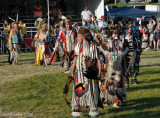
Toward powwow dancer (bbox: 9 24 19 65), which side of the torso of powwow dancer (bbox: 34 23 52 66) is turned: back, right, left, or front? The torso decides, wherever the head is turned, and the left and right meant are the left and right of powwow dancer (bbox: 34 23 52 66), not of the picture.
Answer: right

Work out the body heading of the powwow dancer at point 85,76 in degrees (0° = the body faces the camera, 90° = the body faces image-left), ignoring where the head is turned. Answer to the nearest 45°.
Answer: approximately 45°

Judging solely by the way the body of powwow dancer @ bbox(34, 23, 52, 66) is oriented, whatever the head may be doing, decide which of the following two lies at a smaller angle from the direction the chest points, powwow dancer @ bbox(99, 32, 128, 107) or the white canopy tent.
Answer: the powwow dancer

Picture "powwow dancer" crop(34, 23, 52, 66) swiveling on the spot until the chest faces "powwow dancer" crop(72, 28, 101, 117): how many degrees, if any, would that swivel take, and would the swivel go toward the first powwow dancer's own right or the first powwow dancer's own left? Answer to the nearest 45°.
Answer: approximately 45° to the first powwow dancer's own left

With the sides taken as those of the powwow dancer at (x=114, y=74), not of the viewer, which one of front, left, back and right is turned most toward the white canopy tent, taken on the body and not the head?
back

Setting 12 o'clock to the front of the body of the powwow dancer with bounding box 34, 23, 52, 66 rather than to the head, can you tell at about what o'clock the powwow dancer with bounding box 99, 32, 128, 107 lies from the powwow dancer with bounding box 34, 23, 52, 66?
the powwow dancer with bounding box 99, 32, 128, 107 is roughly at 10 o'clock from the powwow dancer with bounding box 34, 23, 52, 66.

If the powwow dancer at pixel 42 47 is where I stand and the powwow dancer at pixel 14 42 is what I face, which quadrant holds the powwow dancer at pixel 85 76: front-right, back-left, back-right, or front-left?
back-left

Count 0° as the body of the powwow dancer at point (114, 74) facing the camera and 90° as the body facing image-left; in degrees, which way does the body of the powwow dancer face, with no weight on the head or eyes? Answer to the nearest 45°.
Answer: approximately 0°
